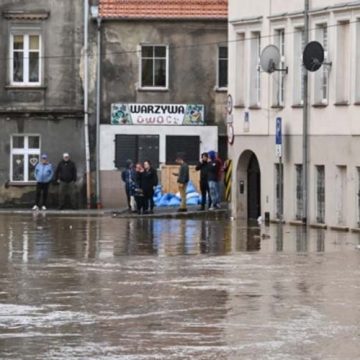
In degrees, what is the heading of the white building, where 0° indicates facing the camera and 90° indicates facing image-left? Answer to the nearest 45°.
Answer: approximately 45°

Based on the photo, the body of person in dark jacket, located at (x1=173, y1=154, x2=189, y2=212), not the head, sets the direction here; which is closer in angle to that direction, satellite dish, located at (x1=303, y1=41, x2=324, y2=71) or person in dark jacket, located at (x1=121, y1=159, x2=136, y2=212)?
the person in dark jacket

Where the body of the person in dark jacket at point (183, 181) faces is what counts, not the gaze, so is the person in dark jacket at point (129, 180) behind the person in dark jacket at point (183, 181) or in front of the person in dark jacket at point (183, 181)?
in front
